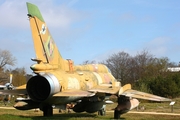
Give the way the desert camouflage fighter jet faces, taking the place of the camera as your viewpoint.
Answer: facing away from the viewer and to the right of the viewer
